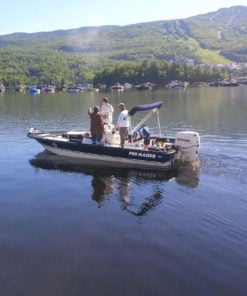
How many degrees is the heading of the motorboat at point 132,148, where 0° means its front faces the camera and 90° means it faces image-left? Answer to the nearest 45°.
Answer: approximately 90°
